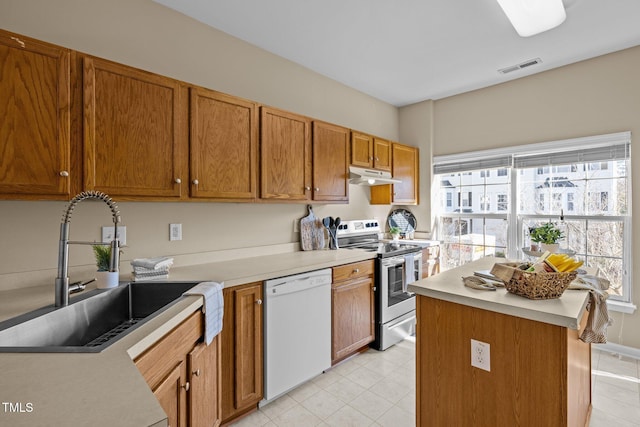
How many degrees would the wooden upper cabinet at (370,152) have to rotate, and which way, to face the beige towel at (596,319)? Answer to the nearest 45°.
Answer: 0° — it already faces it

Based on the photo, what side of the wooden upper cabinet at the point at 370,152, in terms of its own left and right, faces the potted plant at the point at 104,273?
right

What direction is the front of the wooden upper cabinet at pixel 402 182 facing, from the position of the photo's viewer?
facing the viewer and to the right of the viewer

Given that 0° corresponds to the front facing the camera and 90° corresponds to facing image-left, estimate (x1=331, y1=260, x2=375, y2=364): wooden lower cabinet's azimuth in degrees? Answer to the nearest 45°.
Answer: approximately 315°

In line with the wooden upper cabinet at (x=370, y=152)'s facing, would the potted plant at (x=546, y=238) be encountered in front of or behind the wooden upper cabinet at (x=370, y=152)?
in front

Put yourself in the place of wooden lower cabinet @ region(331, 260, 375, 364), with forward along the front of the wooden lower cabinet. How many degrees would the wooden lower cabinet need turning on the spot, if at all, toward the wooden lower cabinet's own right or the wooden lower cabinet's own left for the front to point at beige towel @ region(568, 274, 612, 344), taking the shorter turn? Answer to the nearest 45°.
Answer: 0° — it already faces it

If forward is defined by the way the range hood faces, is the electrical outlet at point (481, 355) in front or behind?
in front

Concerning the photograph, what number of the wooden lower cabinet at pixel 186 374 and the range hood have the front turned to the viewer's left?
0

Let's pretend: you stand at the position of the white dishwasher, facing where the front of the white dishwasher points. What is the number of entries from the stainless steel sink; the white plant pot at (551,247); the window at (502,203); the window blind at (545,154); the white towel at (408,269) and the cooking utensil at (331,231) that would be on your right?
1
